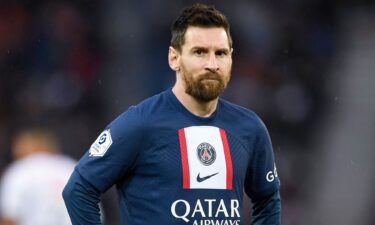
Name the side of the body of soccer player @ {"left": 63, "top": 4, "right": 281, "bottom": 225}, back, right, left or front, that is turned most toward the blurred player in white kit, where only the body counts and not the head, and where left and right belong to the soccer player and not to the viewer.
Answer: back

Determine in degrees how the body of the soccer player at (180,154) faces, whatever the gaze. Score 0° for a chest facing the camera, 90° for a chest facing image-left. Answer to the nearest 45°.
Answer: approximately 315°
